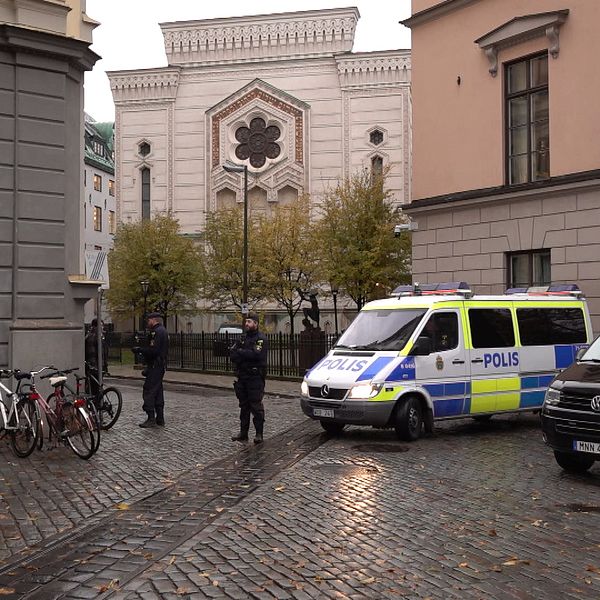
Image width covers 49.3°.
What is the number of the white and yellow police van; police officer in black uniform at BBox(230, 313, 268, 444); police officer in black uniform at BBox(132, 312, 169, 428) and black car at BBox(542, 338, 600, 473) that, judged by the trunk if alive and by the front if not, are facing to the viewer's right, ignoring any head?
0

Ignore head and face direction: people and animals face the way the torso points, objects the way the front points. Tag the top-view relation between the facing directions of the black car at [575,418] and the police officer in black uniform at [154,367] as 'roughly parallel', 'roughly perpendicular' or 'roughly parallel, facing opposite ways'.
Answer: roughly parallel

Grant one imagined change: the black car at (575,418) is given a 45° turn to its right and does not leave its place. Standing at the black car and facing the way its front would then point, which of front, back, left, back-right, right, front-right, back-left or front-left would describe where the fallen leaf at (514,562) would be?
left

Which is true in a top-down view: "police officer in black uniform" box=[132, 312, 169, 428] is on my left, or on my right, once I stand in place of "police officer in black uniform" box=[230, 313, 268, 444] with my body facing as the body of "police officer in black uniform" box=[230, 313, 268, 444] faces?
on my right

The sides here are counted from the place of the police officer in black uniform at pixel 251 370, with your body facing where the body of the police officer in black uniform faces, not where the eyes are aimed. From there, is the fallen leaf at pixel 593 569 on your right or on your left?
on your left

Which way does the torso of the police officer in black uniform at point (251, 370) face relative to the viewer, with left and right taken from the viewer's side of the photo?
facing the viewer and to the left of the viewer

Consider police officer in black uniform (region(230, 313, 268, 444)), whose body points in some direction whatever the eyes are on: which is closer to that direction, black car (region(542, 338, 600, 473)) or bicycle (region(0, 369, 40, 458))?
the bicycle

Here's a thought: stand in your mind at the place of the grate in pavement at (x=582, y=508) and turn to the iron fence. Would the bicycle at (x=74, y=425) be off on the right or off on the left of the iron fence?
left

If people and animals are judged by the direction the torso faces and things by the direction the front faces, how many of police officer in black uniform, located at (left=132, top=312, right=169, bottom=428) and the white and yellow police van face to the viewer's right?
0

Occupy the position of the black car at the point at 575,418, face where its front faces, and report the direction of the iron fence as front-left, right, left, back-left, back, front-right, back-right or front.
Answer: right

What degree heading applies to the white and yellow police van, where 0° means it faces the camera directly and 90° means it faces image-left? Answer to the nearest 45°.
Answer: approximately 45°

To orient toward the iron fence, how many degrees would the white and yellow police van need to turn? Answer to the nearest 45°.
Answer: approximately 90° to its right

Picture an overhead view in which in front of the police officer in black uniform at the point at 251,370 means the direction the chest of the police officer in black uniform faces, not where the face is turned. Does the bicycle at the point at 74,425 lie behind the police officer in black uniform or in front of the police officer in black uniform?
in front

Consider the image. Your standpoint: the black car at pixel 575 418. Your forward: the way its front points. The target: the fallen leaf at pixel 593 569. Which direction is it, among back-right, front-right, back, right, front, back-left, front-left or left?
front-left

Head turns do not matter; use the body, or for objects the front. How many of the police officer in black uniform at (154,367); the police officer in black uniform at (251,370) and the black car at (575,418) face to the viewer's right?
0

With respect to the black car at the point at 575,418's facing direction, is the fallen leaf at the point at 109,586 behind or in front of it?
in front
